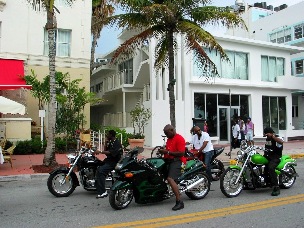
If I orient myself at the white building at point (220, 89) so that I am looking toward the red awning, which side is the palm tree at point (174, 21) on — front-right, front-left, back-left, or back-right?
front-left

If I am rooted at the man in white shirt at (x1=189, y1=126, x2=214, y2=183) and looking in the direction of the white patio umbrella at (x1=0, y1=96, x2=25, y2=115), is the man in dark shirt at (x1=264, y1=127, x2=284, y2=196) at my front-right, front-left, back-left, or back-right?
back-left

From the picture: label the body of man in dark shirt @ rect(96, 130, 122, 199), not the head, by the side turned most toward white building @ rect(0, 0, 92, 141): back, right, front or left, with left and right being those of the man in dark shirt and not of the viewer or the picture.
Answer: right

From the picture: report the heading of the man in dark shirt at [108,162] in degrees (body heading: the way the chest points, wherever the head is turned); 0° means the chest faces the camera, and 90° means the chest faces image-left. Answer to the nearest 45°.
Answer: approximately 90°

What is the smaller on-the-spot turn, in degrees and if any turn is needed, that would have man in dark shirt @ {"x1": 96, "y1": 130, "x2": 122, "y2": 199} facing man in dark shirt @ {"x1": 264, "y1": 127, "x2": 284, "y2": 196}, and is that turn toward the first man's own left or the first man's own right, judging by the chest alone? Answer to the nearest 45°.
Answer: approximately 180°

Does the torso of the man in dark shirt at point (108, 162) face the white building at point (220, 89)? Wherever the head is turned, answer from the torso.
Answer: no

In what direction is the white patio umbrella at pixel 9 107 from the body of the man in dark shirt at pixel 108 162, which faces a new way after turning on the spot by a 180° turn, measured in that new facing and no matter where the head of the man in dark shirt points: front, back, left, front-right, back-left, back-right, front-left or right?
back-left
